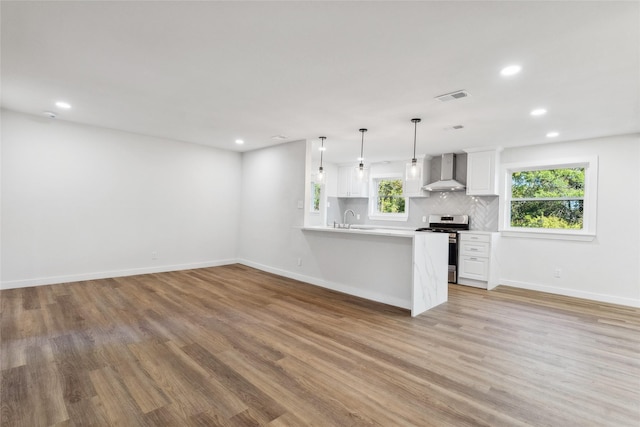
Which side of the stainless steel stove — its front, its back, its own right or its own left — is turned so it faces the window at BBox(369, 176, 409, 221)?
right

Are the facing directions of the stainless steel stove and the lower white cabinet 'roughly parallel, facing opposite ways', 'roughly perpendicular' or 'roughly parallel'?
roughly parallel

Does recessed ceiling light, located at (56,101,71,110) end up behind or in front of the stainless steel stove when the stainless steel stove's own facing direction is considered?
in front

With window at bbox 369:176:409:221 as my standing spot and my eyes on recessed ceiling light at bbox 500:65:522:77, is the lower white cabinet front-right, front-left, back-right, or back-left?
front-left

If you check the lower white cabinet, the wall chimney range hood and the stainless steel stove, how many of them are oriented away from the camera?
0

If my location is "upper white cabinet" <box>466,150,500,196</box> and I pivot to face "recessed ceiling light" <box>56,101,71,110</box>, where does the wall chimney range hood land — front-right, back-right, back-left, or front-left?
front-right

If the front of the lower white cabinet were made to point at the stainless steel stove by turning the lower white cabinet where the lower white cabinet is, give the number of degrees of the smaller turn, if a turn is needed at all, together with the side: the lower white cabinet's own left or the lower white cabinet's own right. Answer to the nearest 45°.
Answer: approximately 90° to the lower white cabinet's own right

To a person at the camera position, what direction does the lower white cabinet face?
facing the viewer and to the left of the viewer

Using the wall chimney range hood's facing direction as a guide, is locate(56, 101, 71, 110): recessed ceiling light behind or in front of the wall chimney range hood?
in front

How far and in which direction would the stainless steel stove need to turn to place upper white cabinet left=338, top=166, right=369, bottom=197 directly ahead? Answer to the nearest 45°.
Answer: approximately 45° to its right

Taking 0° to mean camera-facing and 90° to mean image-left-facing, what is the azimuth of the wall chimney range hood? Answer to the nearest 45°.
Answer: approximately 45°
